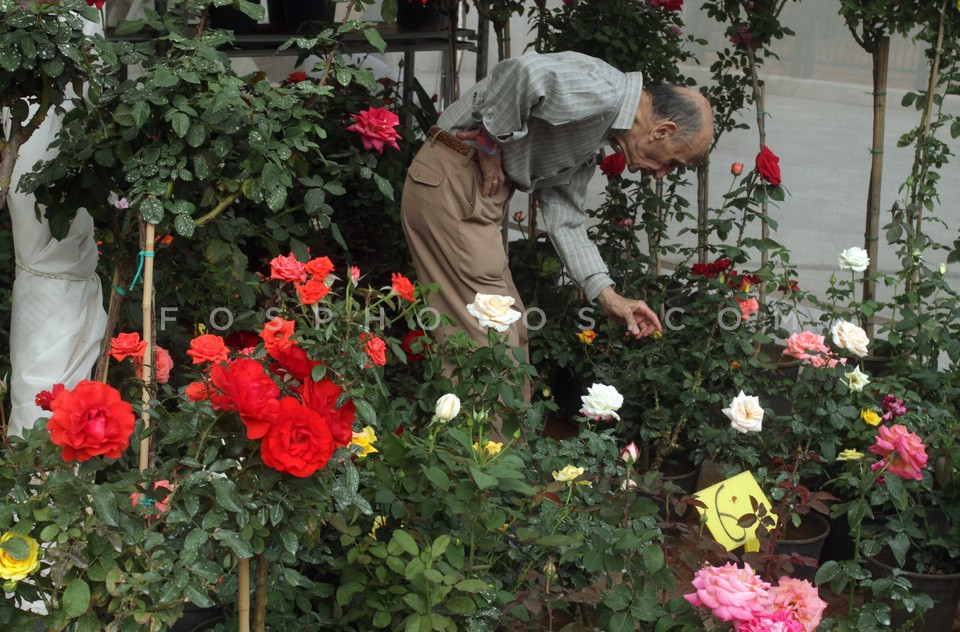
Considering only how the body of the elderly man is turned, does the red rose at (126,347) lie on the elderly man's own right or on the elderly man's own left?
on the elderly man's own right

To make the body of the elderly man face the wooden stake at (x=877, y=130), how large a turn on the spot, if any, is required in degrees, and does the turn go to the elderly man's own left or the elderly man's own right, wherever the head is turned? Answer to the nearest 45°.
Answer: approximately 45° to the elderly man's own left

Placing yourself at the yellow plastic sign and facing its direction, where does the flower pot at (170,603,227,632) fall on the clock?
The flower pot is roughly at 2 o'clock from the yellow plastic sign.

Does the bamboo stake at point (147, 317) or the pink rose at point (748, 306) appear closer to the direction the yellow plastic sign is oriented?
the bamboo stake

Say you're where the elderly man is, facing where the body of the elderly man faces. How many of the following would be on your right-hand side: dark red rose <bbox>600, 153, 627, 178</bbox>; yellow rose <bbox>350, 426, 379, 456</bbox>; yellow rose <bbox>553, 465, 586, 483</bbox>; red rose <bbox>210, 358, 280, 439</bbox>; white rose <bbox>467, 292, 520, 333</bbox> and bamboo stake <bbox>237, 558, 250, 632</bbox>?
5

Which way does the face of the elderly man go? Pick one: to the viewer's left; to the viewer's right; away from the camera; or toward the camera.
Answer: to the viewer's right

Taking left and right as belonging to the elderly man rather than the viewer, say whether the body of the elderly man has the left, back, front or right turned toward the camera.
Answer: right

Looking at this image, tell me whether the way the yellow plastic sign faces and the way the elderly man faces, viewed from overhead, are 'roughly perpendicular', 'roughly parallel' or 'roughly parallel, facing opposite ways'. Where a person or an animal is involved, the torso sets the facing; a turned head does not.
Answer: roughly perpendicular

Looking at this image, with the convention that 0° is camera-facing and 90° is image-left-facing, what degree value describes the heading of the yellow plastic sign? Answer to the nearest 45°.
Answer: approximately 0°

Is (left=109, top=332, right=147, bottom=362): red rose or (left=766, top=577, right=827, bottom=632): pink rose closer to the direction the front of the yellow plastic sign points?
the pink rose
